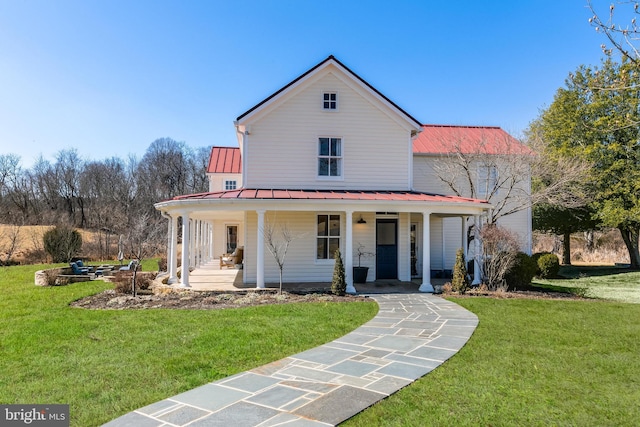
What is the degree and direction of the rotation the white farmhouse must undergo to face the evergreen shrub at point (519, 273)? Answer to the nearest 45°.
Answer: approximately 90° to its left

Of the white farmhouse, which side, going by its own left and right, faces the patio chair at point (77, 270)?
right

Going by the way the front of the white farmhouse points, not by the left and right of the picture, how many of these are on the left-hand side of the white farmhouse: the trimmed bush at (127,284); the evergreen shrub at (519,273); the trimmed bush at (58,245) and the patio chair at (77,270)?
1

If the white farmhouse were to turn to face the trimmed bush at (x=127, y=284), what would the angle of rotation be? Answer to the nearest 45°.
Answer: approximately 90° to its right

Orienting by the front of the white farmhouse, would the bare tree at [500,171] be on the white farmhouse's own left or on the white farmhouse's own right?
on the white farmhouse's own left

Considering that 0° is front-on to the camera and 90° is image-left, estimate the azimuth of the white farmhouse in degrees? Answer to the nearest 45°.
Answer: approximately 0°
